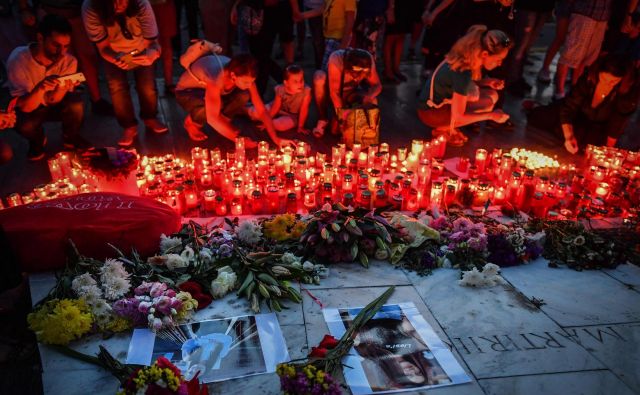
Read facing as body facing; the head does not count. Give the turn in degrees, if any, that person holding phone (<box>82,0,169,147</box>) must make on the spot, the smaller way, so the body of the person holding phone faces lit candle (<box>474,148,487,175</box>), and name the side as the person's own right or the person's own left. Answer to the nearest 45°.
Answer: approximately 45° to the person's own left

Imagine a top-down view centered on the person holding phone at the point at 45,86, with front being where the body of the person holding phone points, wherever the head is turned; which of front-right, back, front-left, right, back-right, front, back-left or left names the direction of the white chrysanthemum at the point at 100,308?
front-right

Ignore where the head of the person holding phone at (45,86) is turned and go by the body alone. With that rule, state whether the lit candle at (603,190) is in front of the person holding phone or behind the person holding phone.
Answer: in front

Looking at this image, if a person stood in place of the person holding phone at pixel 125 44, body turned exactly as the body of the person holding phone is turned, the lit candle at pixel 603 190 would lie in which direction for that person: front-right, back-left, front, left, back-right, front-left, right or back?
front-left

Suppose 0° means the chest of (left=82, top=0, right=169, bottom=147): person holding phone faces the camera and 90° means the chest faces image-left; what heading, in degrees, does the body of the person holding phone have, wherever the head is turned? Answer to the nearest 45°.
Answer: approximately 0°

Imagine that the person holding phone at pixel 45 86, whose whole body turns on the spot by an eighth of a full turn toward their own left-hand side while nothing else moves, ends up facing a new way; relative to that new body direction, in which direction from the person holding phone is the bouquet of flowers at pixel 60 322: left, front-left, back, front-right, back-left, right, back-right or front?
right

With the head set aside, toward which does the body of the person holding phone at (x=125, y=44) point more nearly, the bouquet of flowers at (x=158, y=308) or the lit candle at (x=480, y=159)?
the bouquet of flowers

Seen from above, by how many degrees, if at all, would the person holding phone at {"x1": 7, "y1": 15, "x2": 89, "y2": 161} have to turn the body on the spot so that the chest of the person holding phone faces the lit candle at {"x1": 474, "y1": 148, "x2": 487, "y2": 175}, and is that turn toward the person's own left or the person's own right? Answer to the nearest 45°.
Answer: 0° — they already face it

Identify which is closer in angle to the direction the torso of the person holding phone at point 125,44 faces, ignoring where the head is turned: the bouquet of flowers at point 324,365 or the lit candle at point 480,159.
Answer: the bouquet of flowers

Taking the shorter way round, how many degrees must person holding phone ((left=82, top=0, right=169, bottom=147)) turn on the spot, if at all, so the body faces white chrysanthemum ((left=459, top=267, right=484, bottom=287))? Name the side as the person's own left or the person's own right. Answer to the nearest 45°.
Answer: approximately 45° to the person's own left

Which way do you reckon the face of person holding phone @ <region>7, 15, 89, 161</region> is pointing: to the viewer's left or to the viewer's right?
to the viewer's right

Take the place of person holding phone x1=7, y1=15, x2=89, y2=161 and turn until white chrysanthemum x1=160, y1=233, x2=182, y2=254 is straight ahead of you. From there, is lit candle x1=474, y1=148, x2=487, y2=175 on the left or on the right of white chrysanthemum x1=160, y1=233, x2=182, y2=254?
left

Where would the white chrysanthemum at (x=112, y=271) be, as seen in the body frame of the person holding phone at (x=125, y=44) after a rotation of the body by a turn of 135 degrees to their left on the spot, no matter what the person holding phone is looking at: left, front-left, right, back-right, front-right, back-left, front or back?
back-right

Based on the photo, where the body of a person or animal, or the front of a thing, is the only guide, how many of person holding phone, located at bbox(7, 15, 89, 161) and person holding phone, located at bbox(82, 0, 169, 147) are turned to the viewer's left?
0

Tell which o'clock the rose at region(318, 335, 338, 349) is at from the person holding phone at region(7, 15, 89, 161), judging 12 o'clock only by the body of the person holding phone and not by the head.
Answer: The rose is roughly at 1 o'clock from the person holding phone.

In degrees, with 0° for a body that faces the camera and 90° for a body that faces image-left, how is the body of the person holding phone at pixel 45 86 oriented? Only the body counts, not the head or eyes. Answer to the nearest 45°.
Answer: approximately 315°

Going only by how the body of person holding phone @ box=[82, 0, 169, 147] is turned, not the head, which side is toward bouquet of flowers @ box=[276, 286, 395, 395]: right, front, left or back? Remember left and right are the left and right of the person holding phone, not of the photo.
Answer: front

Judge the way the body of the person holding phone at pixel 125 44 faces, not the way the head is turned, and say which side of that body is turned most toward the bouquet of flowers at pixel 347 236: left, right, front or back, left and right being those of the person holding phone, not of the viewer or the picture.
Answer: front
